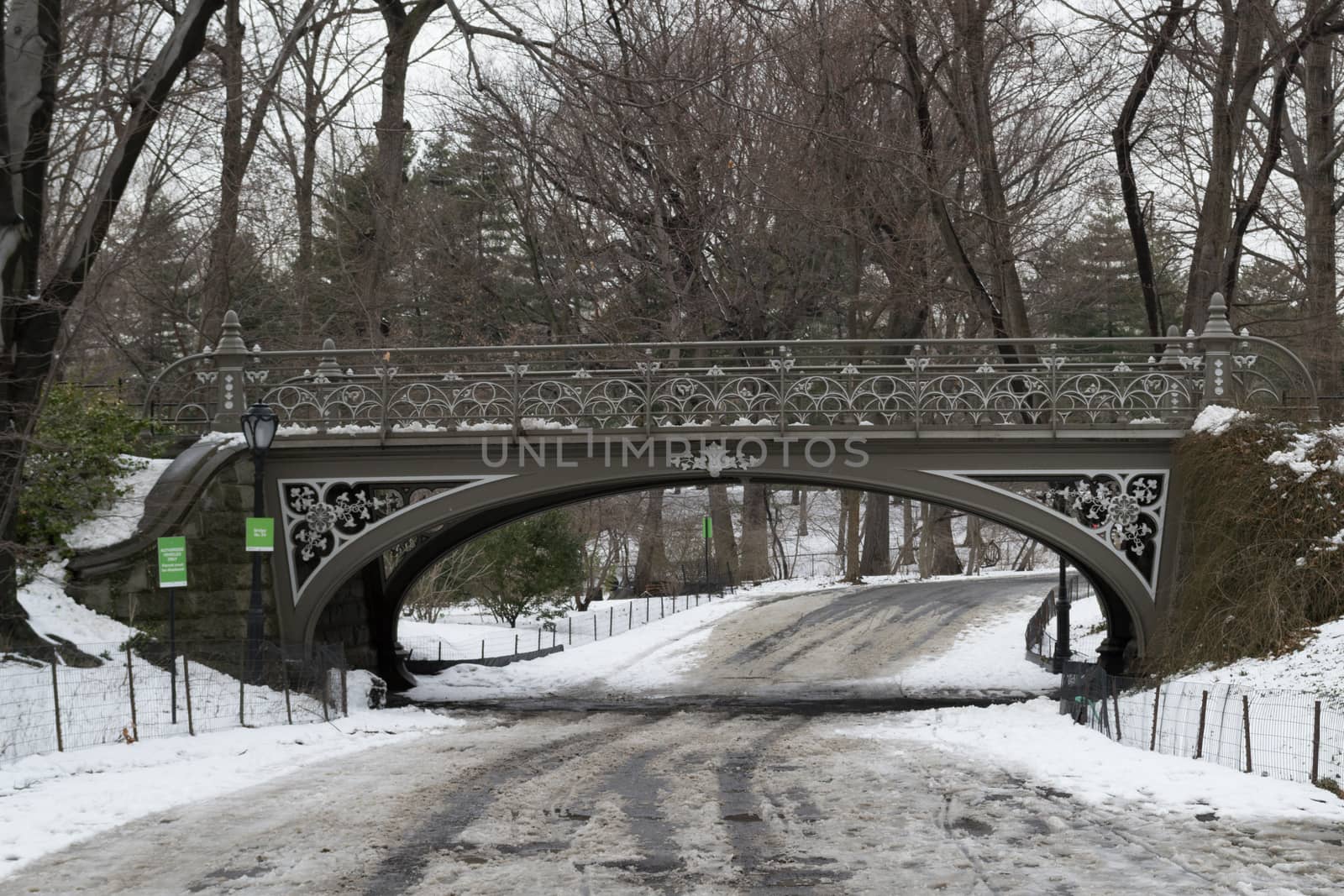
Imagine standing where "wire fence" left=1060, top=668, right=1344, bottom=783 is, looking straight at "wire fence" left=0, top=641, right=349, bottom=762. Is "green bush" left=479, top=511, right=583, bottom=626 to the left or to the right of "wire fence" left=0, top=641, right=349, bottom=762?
right

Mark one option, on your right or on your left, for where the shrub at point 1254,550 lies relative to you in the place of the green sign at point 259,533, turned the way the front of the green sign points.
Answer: on your left

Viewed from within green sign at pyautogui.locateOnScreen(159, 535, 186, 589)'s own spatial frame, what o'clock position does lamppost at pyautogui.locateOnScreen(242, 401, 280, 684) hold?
The lamppost is roughly at 7 o'clock from the green sign.

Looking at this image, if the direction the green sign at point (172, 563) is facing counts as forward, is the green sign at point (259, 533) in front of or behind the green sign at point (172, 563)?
behind

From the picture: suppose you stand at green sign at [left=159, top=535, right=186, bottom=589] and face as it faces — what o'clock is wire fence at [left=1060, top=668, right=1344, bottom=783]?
The wire fence is roughly at 10 o'clock from the green sign.

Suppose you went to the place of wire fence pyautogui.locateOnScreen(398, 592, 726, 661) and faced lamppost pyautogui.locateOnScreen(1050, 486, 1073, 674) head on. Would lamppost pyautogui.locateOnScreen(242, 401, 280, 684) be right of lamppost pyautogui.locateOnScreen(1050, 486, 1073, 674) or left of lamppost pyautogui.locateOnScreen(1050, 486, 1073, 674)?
right

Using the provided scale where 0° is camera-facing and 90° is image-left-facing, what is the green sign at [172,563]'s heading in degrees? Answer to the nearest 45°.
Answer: approximately 0°

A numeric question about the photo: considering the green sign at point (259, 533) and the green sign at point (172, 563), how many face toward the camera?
2

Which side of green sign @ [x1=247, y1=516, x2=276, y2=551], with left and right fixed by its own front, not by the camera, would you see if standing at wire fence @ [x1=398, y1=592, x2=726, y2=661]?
back

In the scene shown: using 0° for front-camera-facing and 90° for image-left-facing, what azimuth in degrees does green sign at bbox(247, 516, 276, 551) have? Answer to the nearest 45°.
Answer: approximately 0°

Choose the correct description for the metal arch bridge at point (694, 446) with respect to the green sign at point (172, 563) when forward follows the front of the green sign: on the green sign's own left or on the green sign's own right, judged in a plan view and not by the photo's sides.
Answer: on the green sign's own left
